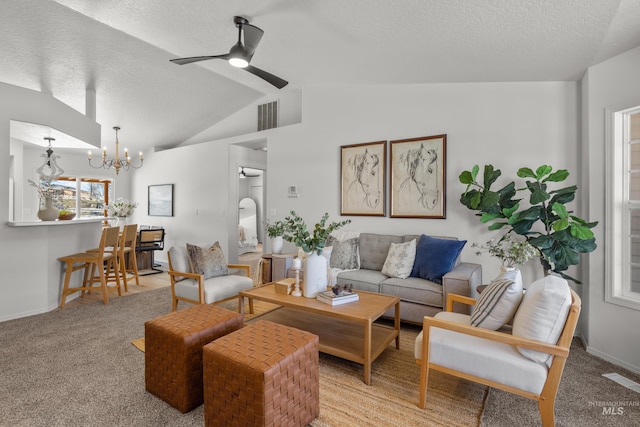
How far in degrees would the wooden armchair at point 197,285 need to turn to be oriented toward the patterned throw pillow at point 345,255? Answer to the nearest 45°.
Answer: approximately 45° to its left

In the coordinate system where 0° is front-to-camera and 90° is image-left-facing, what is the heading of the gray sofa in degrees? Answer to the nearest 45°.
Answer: approximately 45°

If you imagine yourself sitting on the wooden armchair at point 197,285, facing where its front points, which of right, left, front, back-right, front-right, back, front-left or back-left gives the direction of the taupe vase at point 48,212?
back

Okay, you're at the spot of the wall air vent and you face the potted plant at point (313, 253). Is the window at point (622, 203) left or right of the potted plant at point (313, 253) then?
left

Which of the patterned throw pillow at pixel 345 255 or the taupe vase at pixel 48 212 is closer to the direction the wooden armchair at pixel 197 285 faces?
the patterned throw pillow

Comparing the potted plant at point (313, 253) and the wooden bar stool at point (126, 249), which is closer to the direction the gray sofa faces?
the potted plant

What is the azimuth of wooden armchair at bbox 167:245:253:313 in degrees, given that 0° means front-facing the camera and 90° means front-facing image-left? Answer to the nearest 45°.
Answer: approximately 315°

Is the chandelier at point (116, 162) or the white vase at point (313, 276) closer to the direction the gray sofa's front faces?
the white vase

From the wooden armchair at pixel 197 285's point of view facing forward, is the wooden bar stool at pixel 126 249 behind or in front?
behind

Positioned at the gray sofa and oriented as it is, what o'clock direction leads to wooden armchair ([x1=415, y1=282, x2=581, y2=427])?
The wooden armchair is roughly at 10 o'clock from the gray sofa.

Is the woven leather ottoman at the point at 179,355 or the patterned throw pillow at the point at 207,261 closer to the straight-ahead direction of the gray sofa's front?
the woven leather ottoman
